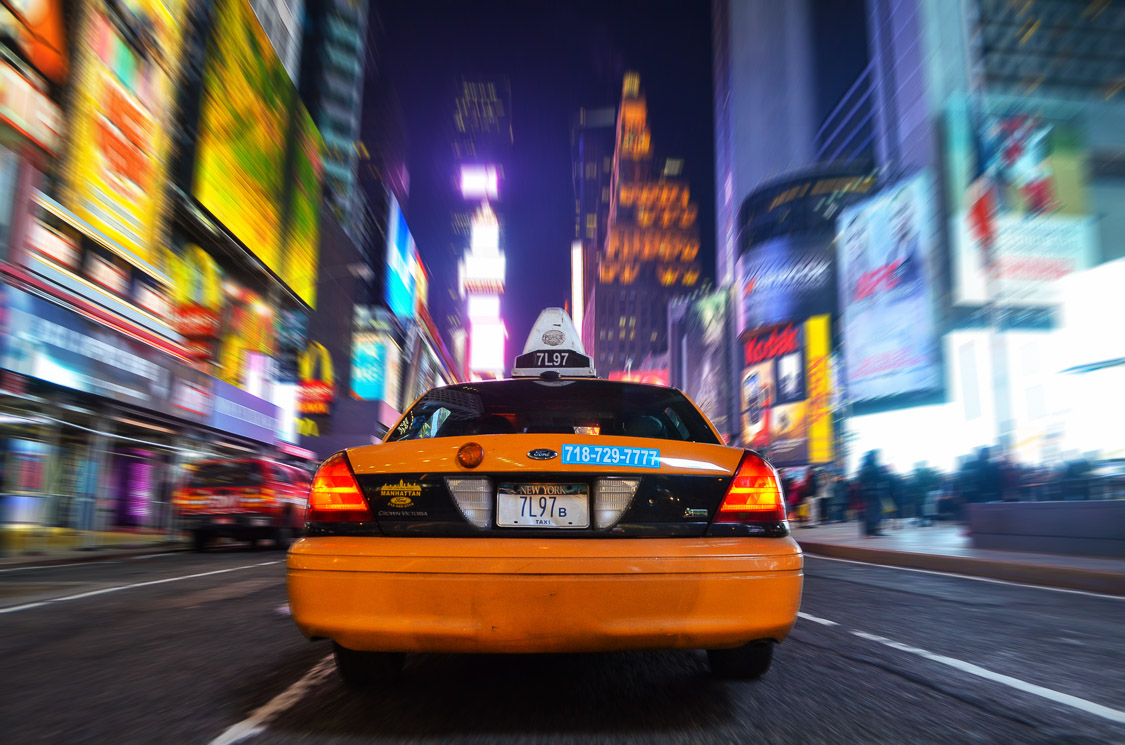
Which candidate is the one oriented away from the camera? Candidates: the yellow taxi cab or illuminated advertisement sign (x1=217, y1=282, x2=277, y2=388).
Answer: the yellow taxi cab

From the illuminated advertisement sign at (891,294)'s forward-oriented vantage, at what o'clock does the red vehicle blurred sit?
The red vehicle blurred is roughly at 11 o'clock from the illuminated advertisement sign.

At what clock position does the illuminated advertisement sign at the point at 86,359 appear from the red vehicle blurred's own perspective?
The illuminated advertisement sign is roughly at 9 o'clock from the red vehicle blurred.

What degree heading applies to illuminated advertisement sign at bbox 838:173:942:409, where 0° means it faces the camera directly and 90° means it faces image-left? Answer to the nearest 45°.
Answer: approximately 45°

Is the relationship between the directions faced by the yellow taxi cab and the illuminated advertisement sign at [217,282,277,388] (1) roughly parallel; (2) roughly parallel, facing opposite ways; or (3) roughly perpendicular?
roughly perpendicular

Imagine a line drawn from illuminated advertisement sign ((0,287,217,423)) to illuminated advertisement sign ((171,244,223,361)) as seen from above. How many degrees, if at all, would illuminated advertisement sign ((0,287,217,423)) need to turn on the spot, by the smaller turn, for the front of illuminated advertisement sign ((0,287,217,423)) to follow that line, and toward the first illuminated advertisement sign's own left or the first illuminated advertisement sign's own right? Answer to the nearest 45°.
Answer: approximately 135° to the first illuminated advertisement sign's own left

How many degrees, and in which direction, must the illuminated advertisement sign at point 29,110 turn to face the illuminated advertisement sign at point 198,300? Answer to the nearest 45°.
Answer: approximately 90° to its left

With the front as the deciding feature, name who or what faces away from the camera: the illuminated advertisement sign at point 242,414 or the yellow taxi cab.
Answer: the yellow taxi cab

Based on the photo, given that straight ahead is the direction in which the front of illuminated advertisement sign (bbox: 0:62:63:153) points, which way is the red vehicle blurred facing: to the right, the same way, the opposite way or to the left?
to the left

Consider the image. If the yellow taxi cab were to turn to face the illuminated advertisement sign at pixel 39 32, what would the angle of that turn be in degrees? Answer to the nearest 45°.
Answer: approximately 45° to its left

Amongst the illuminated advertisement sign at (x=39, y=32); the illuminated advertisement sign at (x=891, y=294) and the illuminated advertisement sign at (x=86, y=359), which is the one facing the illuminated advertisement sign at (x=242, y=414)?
the illuminated advertisement sign at (x=891, y=294)

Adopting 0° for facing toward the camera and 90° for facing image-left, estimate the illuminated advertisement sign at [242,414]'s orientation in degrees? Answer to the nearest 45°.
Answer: approximately 315°

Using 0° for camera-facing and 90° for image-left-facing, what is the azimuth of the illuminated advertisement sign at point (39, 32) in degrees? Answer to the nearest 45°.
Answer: approximately 315°
